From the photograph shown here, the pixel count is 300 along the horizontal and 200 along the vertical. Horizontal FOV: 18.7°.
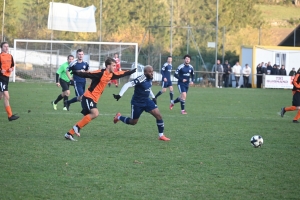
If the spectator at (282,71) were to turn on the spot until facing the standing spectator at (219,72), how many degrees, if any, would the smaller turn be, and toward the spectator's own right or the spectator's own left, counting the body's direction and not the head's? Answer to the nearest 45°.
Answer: approximately 90° to the spectator's own right

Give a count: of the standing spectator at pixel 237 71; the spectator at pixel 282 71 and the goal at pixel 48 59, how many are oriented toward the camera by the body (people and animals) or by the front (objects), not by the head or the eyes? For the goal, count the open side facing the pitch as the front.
3

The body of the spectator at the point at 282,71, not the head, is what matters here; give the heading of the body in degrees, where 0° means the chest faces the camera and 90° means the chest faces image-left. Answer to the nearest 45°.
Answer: approximately 0°

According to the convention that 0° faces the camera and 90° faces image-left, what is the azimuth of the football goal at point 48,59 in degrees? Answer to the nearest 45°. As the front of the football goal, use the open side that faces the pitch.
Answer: approximately 0°

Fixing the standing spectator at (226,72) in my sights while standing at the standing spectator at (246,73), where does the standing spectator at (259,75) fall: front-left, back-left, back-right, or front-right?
back-left

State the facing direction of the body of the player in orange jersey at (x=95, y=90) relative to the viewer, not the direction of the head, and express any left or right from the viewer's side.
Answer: facing the viewer and to the right of the viewer

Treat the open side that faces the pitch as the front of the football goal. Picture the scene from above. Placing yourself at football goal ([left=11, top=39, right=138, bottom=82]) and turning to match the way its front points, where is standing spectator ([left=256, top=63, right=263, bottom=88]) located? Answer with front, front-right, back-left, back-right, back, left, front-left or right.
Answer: left

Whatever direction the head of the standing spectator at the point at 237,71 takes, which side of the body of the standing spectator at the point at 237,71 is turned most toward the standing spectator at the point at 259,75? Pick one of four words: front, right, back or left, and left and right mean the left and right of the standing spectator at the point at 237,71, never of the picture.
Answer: left

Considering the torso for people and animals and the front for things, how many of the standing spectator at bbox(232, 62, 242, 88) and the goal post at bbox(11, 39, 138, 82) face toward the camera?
2

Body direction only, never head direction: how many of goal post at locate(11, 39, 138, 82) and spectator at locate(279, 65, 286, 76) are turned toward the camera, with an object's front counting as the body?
2

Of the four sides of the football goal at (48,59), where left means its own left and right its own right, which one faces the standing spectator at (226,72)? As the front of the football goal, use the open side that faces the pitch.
left

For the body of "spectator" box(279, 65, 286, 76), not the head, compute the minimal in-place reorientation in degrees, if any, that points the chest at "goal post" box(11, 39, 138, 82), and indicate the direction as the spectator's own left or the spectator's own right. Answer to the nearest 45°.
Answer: approximately 90° to the spectator's own right
